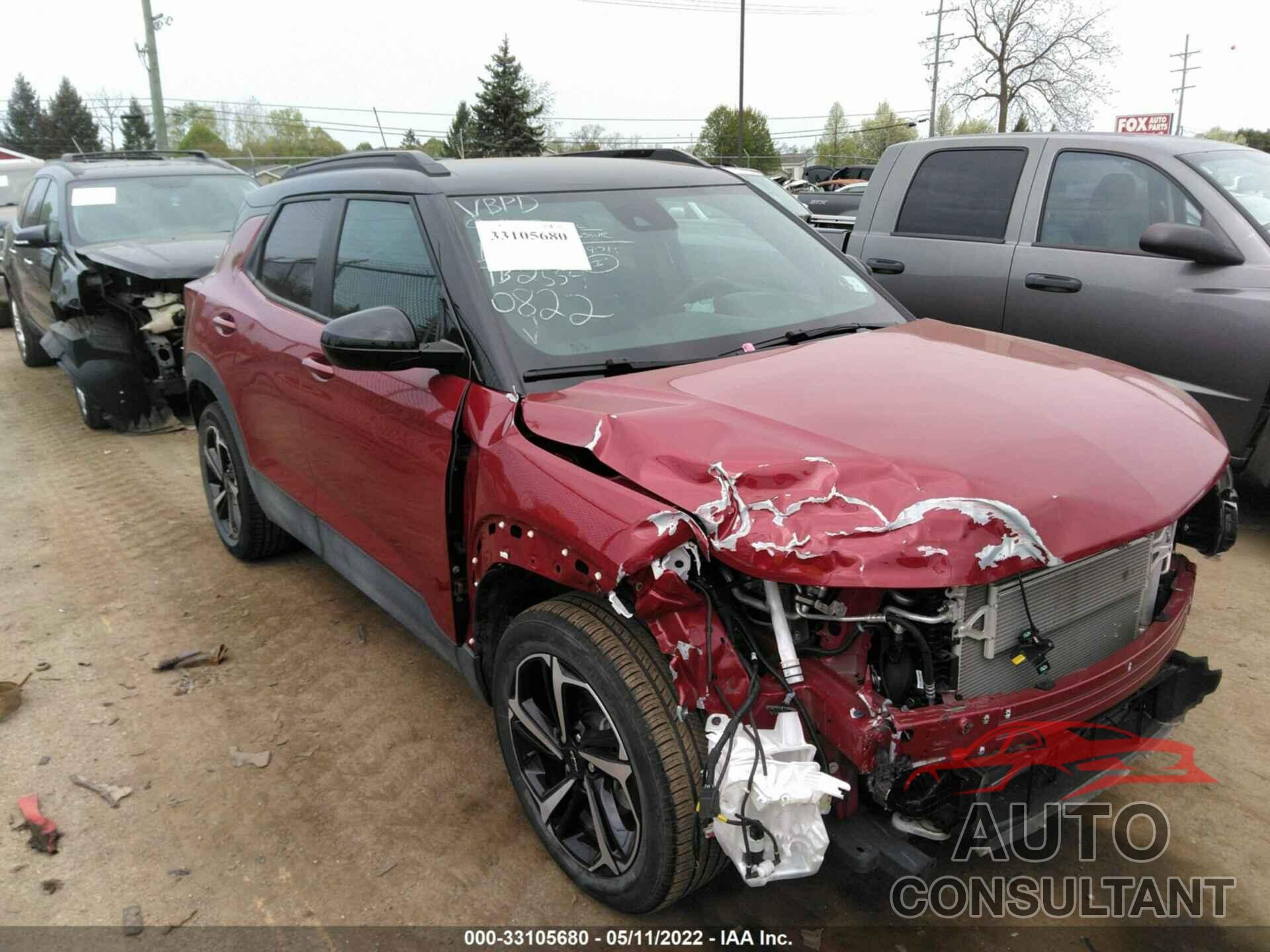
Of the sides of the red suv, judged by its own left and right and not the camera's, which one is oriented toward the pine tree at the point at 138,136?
back

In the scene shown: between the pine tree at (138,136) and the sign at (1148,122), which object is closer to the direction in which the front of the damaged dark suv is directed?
the sign

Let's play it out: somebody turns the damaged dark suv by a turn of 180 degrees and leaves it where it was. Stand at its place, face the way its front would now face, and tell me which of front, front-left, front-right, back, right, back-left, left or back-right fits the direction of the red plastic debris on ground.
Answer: back-left

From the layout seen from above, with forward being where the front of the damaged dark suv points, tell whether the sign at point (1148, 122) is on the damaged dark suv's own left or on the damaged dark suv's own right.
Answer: on the damaged dark suv's own left

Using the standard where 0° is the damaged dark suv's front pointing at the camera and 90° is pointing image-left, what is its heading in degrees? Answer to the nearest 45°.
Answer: approximately 315°

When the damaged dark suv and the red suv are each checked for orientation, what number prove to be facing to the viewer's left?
0

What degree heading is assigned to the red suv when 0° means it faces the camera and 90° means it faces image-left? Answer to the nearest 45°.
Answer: approximately 315°

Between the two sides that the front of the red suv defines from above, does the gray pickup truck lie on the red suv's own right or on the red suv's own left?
on the red suv's own left

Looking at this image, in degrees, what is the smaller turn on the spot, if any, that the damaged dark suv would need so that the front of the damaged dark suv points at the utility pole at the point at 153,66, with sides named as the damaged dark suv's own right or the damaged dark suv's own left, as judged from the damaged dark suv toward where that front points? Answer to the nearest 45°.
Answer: approximately 135° to the damaged dark suv's own left

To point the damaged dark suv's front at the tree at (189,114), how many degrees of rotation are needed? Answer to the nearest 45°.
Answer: approximately 135° to its left
